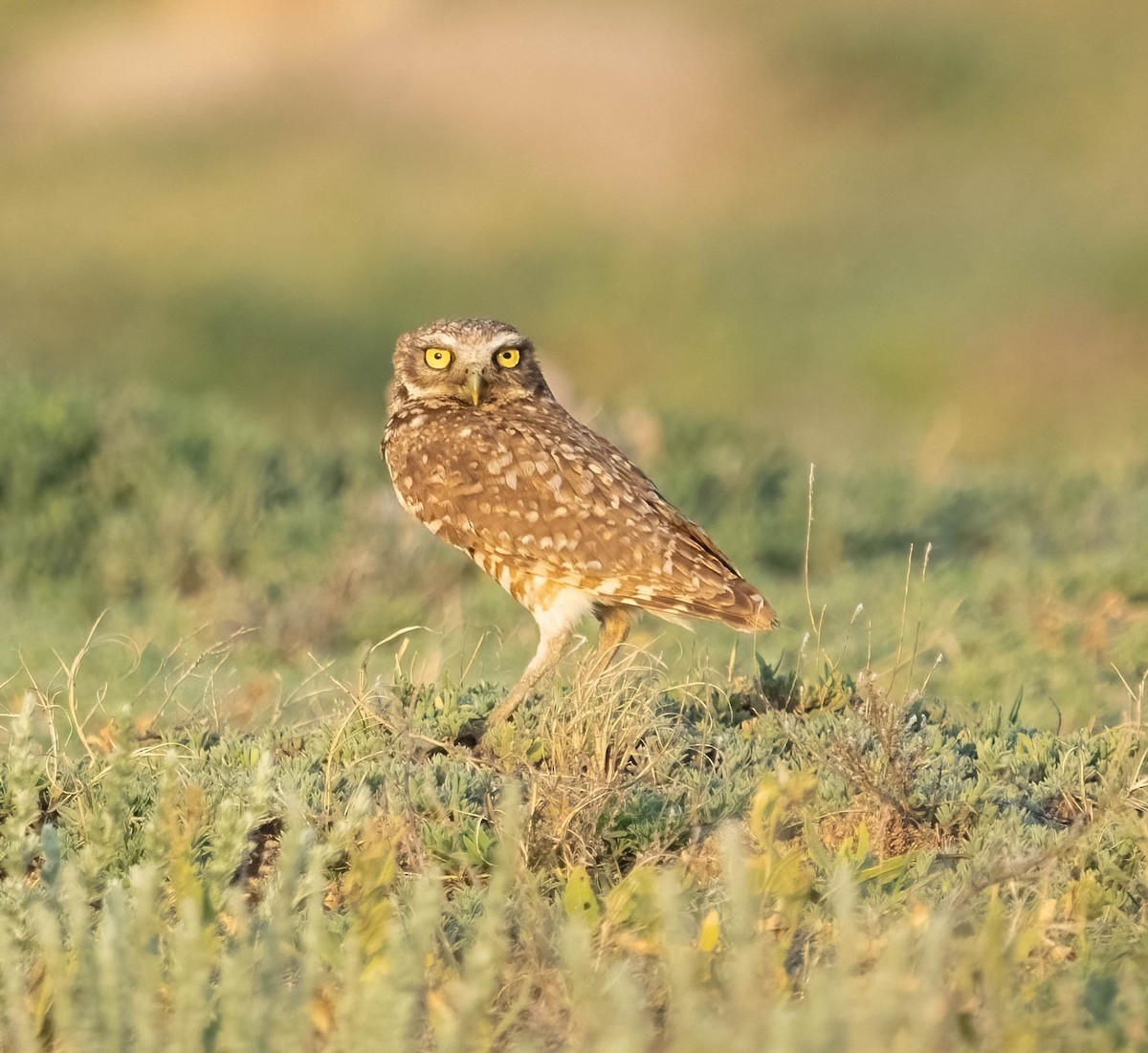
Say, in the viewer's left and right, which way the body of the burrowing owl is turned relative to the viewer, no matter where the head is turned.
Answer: facing to the left of the viewer
